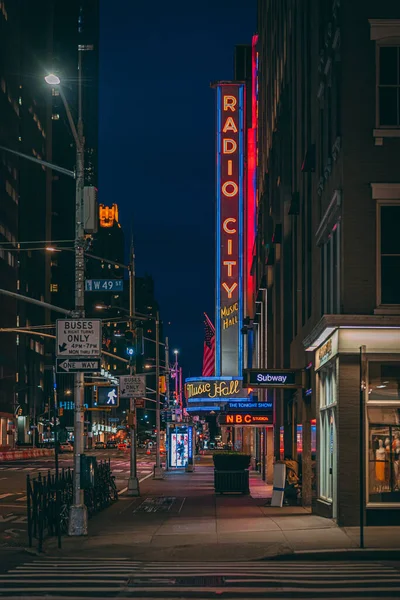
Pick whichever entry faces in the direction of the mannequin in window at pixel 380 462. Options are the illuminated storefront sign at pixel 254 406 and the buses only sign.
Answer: the illuminated storefront sign

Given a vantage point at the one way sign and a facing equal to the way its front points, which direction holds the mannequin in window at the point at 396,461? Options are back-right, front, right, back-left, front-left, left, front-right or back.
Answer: left

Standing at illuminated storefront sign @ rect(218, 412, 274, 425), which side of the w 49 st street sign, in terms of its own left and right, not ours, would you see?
back

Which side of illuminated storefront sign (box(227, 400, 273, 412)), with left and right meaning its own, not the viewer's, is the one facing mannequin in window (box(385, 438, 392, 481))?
front

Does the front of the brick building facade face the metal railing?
yes

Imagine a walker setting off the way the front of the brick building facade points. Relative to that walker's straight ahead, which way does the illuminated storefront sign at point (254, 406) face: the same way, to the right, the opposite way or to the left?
to the left

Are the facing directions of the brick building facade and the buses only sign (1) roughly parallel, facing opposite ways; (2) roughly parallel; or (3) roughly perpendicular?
roughly perpendicular

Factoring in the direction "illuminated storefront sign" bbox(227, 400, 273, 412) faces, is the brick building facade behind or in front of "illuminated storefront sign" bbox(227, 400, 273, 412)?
in front

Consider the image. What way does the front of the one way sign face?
toward the camera

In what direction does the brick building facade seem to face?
to the viewer's left

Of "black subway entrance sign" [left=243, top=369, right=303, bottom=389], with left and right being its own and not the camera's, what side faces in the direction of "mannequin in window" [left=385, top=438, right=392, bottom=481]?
front

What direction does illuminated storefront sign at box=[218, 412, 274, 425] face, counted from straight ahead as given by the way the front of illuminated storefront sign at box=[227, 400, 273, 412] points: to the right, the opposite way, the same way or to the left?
the same way

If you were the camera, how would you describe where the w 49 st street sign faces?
facing the viewer

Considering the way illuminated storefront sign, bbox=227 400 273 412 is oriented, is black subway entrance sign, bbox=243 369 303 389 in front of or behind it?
in front

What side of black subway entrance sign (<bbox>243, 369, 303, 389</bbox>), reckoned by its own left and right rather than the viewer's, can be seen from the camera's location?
front

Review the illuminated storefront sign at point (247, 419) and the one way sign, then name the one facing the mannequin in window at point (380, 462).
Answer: the illuminated storefront sign
